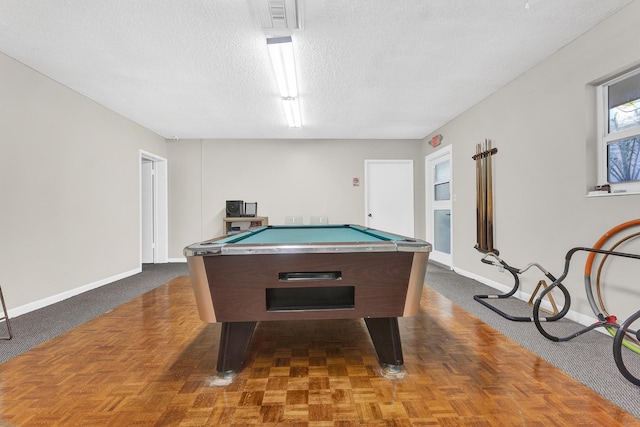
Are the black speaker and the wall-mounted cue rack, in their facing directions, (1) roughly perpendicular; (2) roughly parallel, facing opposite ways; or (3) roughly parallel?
roughly perpendicular

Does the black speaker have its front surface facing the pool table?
yes

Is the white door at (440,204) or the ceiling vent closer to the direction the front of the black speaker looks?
the ceiling vent

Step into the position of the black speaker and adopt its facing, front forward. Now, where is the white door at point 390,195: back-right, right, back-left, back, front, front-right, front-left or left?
left

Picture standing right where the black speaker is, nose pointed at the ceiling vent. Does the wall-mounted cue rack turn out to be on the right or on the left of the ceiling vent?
left

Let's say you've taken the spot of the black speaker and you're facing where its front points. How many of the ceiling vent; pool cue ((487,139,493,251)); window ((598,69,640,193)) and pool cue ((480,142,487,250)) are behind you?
0

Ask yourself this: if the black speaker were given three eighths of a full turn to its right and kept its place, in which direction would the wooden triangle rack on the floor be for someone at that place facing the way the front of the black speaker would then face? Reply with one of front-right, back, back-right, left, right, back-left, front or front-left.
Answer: back

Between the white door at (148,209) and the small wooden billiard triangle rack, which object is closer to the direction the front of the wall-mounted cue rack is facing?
the white door

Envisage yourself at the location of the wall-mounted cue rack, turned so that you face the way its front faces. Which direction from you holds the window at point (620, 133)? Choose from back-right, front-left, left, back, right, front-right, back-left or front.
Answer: left

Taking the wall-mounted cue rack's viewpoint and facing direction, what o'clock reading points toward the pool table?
The pool table is roughly at 11 o'clock from the wall-mounted cue rack.

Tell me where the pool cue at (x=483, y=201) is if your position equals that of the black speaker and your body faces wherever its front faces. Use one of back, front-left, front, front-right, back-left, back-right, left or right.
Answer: front-left

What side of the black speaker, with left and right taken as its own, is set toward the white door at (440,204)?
left

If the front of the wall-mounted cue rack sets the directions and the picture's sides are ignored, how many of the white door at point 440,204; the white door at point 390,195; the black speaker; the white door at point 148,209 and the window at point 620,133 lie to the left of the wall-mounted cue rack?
1

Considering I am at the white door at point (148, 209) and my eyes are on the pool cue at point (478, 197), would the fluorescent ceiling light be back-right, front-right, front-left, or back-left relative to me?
front-right

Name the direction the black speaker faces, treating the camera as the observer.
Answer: facing the viewer

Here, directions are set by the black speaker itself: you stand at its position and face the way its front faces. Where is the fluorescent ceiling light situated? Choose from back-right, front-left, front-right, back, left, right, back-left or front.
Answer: front

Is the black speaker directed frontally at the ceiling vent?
yes

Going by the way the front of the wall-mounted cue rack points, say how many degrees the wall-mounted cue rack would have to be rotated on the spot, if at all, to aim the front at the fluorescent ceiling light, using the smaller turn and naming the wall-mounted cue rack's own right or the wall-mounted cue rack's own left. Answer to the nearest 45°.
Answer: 0° — it already faces it

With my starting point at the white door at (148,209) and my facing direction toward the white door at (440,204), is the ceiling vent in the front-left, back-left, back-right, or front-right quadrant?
front-right

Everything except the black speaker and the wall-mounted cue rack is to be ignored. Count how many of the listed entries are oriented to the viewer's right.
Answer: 0

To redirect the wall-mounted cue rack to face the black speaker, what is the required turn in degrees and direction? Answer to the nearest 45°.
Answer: approximately 45° to its right

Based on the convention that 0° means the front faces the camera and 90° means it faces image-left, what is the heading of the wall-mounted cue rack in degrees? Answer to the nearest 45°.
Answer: approximately 45°

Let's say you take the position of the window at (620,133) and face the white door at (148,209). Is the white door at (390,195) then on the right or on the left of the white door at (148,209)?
right
